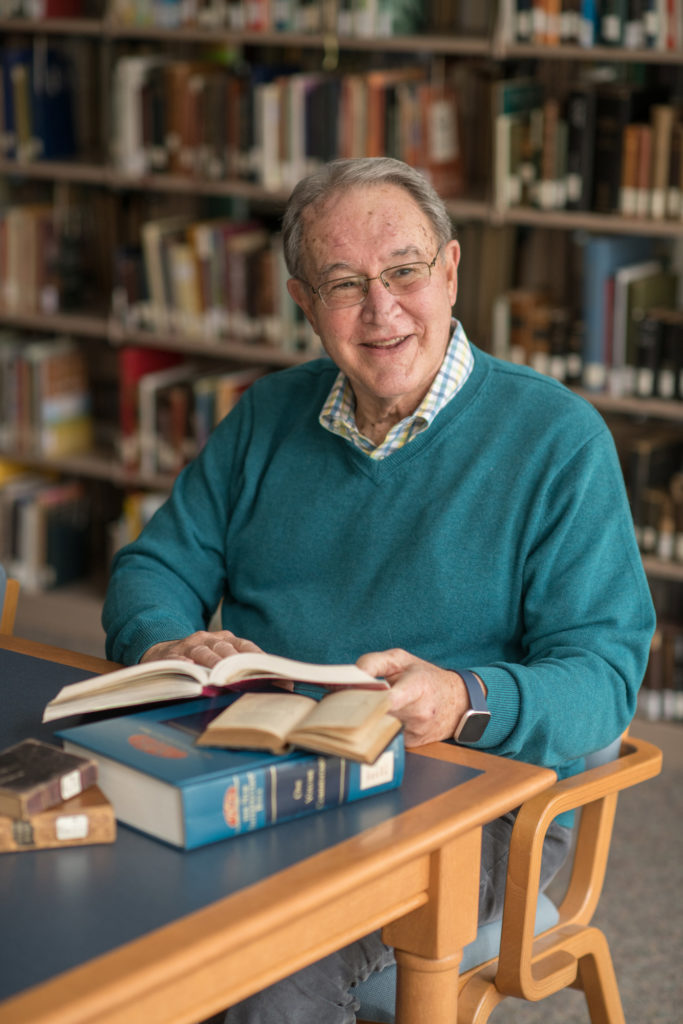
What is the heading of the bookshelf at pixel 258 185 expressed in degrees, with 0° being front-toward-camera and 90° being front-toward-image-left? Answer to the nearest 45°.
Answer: approximately 0°

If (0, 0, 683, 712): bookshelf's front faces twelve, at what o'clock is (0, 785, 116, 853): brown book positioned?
The brown book is roughly at 12 o'clock from the bookshelf.

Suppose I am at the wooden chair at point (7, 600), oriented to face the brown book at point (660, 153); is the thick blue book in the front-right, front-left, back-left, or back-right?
back-right

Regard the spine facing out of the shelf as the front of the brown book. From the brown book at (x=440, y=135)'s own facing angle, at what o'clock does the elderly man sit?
The elderly man is roughly at 12 o'clock from the brown book.

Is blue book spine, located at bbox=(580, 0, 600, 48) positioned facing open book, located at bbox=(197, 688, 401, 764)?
yes

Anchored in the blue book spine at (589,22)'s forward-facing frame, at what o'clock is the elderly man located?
The elderly man is roughly at 12 o'clock from the blue book spine.
